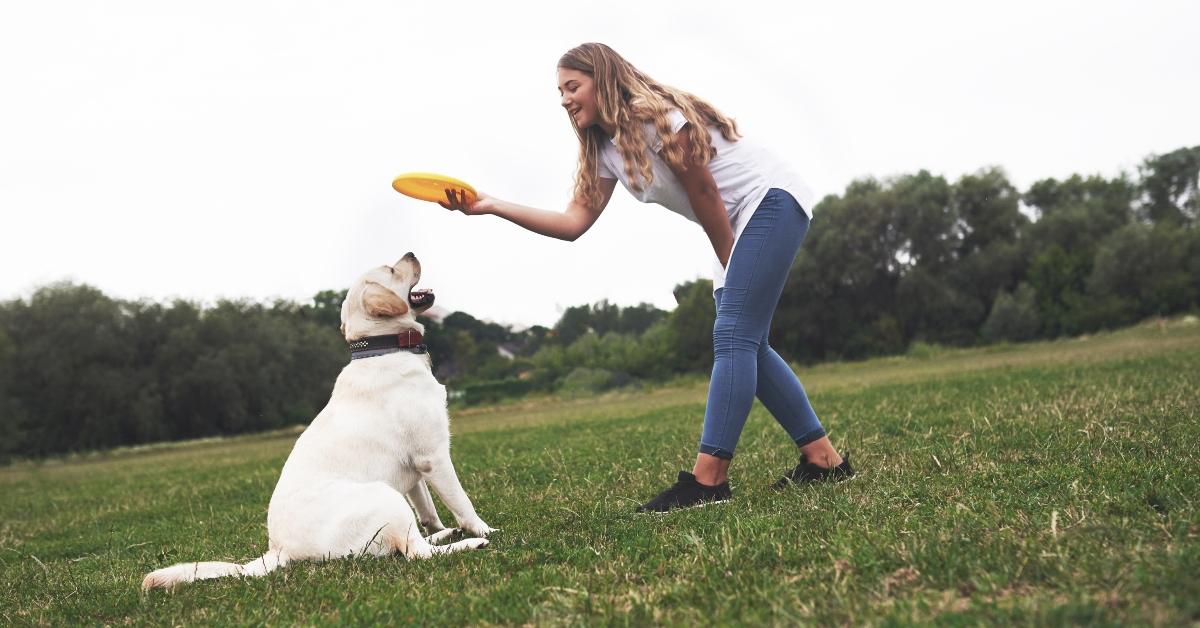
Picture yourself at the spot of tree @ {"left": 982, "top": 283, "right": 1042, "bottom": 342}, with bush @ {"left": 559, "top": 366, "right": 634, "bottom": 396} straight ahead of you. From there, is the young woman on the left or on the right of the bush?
left

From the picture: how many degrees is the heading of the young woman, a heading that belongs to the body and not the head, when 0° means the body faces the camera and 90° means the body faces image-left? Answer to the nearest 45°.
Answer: approximately 90°

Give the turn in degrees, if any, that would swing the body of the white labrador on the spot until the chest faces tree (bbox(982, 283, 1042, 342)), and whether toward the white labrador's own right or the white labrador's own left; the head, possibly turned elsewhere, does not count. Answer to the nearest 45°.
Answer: approximately 45° to the white labrador's own left

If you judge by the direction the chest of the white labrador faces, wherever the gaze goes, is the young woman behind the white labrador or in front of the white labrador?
in front

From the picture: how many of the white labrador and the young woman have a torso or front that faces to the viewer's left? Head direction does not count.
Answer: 1

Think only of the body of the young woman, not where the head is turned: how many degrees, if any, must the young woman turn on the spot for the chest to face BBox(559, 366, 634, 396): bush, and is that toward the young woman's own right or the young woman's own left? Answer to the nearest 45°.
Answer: approximately 90° to the young woman's own right

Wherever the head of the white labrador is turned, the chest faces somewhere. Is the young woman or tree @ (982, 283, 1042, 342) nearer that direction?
the young woman

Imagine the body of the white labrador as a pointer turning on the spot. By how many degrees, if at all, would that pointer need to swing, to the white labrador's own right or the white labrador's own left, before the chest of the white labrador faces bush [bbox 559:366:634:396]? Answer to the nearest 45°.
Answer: approximately 90° to the white labrador's own left

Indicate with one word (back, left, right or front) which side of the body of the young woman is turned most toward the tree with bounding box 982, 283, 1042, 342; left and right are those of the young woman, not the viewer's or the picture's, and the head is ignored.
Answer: right

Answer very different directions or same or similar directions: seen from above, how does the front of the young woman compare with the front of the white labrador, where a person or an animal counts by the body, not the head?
very different directions

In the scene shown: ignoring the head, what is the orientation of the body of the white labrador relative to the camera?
to the viewer's right
